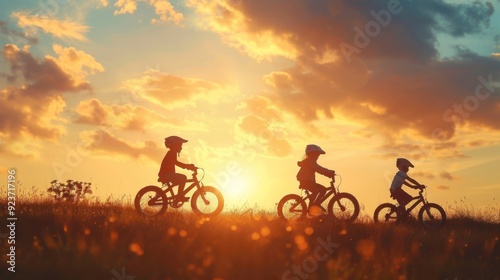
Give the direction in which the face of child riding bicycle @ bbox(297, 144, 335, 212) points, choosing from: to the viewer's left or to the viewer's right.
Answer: to the viewer's right

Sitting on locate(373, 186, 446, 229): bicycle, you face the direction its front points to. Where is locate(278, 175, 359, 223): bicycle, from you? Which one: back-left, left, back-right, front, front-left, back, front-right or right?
back-right

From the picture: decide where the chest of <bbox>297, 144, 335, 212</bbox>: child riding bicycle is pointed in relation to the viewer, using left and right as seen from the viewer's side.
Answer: facing to the right of the viewer

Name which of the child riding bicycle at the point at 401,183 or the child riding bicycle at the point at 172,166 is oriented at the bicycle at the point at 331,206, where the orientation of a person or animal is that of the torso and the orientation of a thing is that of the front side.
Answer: the child riding bicycle at the point at 172,166

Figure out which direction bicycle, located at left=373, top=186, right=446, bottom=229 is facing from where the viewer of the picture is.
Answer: facing to the right of the viewer

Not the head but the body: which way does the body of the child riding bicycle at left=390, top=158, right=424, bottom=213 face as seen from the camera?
to the viewer's right

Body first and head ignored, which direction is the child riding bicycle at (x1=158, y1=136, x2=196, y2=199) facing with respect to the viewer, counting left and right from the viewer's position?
facing to the right of the viewer

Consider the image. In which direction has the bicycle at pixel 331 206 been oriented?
to the viewer's right

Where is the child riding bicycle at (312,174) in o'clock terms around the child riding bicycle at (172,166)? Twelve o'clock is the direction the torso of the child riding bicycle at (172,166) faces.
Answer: the child riding bicycle at (312,174) is roughly at 12 o'clock from the child riding bicycle at (172,166).
